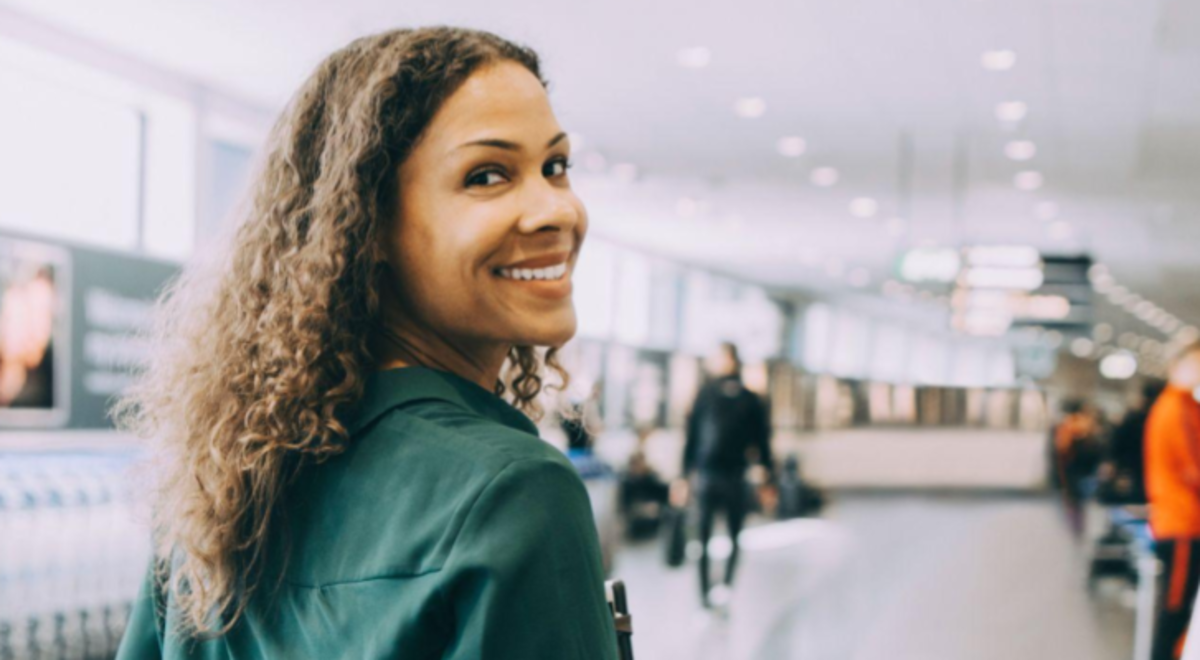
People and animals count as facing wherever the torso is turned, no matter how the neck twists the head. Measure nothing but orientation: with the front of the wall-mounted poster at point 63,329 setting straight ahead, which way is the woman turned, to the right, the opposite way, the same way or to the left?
to the left

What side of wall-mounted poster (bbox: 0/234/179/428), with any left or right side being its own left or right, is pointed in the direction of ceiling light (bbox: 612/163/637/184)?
left

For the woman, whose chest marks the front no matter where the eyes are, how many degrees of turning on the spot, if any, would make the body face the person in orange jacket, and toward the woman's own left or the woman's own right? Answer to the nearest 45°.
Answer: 0° — they already face them

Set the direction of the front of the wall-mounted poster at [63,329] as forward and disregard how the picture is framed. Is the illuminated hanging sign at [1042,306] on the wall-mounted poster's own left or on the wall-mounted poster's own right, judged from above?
on the wall-mounted poster's own left

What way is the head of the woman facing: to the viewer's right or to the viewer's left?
to the viewer's right

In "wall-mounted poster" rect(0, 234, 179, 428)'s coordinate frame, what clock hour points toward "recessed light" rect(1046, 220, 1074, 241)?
The recessed light is roughly at 10 o'clock from the wall-mounted poster.

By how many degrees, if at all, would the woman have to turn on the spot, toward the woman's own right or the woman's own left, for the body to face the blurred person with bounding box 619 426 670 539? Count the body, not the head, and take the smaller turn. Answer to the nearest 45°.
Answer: approximately 45° to the woman's own left

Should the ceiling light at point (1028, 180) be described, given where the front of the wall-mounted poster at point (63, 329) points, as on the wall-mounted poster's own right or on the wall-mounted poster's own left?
on the wall-mounted poster's own left

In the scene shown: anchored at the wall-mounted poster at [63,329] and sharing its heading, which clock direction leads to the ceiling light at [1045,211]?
The ceiling light is roughly at 10 o'clock from the wall-mounted poster.

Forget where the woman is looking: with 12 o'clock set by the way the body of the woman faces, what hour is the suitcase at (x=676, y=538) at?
The suitcase is roughly at 11 o'clock from the woman.

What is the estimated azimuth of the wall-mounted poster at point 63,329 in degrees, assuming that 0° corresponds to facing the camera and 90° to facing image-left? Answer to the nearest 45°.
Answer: approximately 315°

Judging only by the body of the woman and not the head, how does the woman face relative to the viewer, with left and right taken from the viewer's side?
facing away from the viewer and to the right of the viewer
